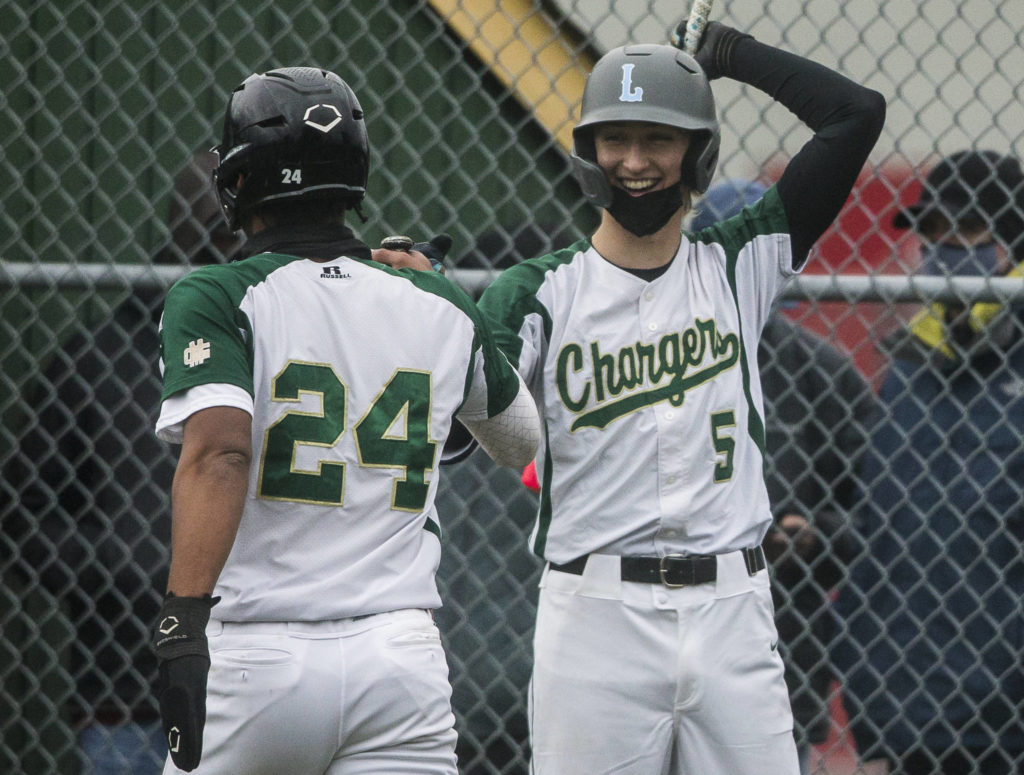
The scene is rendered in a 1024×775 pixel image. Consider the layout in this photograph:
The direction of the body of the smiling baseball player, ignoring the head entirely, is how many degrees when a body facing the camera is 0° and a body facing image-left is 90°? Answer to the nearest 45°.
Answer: approximately 0°

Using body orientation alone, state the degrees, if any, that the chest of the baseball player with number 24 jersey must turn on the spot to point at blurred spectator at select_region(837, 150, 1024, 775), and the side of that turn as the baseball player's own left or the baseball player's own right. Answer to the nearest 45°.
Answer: approximately 45° to the baseball player's own right

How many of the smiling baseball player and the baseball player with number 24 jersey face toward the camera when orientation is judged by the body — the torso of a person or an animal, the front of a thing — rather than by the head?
1

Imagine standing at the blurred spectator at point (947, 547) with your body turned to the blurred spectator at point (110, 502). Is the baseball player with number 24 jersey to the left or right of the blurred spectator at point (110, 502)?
left

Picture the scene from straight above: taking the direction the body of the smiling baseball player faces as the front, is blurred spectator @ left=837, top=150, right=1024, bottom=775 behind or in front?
behind

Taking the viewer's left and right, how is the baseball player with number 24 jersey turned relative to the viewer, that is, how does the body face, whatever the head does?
facing away from the viewer

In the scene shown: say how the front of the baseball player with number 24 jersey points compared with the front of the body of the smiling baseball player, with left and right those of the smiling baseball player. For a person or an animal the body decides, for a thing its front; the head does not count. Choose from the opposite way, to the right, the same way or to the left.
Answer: the opposite way

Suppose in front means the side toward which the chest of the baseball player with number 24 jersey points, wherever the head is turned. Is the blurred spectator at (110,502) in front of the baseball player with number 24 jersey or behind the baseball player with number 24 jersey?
in front

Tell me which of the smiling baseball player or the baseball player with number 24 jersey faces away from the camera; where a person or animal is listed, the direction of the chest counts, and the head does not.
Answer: the baseball player with number 24 jersey

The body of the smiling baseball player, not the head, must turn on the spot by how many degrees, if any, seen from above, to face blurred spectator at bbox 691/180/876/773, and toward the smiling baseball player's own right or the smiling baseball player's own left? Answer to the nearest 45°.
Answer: approximately 180°

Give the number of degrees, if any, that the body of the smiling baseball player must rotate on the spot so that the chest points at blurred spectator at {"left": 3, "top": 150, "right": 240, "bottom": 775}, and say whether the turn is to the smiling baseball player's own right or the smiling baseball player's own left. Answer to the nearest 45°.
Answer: approximately 135° to the smiling baseball player's own right

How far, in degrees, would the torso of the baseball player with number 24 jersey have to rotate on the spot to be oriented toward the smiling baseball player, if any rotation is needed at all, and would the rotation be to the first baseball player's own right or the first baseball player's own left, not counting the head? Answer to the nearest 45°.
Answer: approximately 45° to the first baseball player's own right

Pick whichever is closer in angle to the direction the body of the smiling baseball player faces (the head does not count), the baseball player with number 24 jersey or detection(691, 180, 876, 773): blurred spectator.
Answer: the baseball player with number 24 jersey
